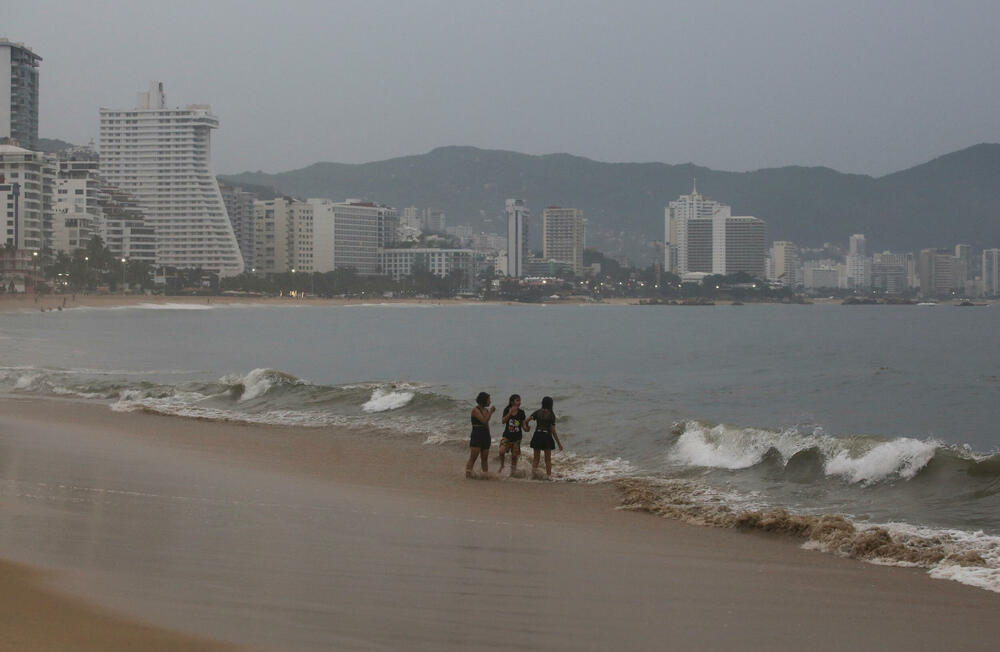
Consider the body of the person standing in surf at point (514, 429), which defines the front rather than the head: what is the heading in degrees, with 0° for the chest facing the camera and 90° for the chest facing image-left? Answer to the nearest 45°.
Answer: approximately 0°

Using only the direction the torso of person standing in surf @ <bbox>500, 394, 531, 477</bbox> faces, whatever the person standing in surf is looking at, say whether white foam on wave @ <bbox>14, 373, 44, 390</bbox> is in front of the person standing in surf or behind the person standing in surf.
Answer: behind

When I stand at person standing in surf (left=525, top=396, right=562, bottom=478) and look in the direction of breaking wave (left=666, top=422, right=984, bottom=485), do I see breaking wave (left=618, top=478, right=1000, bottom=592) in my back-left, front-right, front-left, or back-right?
front-right

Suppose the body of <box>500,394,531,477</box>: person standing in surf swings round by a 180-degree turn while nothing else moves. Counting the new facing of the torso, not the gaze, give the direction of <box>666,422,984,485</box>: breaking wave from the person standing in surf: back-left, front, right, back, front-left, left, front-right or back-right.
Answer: right

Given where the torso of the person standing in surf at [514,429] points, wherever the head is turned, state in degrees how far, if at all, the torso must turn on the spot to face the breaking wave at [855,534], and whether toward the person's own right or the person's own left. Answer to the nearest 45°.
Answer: approximately 45° to the person's own left
